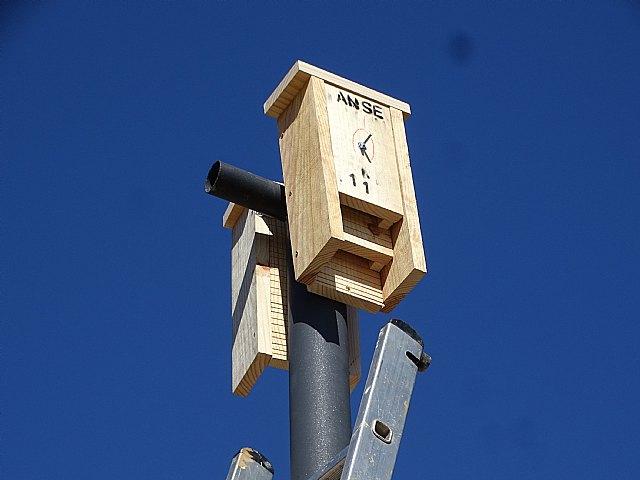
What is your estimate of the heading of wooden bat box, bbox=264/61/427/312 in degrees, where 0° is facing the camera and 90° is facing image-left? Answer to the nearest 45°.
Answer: approximately 315°

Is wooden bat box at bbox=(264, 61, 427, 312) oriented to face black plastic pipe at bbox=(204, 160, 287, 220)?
no
